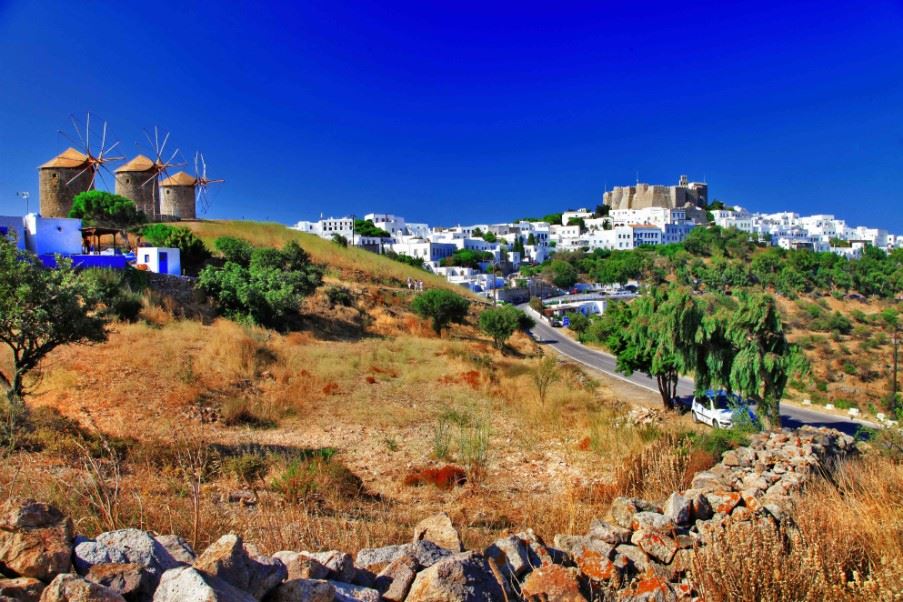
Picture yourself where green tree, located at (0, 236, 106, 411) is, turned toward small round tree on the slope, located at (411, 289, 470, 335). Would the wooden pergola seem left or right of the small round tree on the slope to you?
left

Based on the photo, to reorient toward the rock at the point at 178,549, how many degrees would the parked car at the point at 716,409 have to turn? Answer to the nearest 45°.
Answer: approximately 45° to its right

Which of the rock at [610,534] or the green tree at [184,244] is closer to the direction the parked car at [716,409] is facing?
the rock
